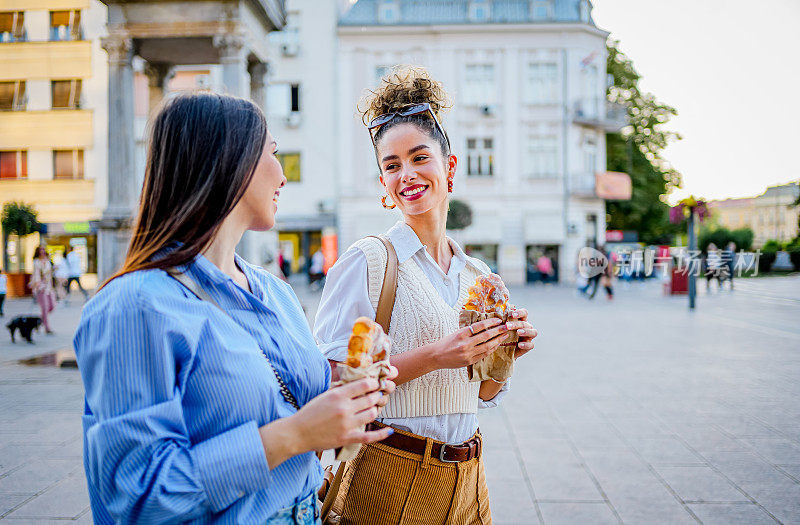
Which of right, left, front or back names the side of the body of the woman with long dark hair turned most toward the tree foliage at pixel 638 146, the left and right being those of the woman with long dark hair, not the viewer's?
left

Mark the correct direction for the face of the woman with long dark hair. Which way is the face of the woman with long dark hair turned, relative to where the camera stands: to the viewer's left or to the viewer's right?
to the viewer's right

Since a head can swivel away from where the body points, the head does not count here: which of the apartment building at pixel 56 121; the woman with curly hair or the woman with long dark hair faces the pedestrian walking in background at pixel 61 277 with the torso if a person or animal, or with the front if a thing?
the apartment building

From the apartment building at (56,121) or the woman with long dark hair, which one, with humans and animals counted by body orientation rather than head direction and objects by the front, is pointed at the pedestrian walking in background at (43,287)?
the apartment building

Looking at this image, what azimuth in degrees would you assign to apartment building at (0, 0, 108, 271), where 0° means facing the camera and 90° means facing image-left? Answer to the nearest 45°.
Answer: approximately 0°

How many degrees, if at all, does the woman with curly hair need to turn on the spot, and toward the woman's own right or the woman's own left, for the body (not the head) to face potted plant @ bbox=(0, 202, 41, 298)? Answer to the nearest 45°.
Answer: approximately 180°

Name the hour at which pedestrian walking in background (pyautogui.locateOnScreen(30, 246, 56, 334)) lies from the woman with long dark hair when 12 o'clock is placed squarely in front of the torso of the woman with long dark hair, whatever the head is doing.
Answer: The pedestrian walking in background is roughly at 7 o'clock from the woman with long dark hair.

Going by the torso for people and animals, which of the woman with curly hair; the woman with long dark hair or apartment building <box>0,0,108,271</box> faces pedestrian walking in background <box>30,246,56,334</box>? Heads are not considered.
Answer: the apartment building

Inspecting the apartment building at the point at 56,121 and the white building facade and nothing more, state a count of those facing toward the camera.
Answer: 2

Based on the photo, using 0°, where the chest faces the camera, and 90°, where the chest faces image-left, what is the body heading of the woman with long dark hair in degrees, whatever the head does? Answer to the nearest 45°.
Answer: approximately 315°
